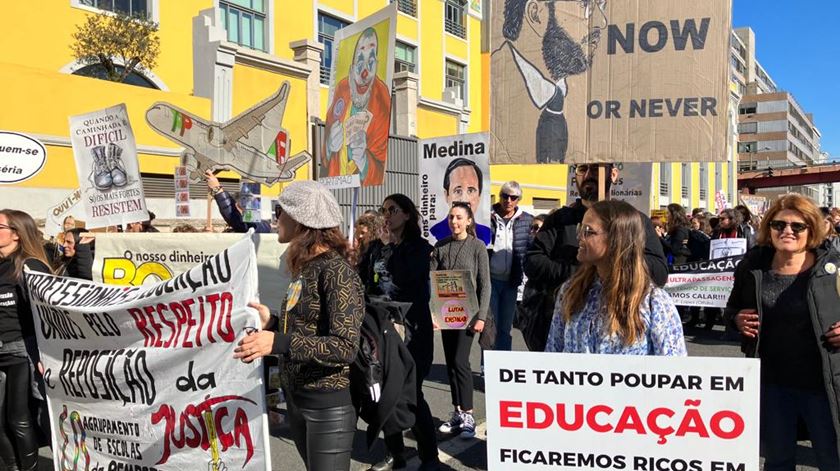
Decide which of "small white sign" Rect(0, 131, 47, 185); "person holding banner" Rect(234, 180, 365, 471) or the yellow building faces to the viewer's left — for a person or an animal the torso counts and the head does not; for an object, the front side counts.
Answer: the person holding banner

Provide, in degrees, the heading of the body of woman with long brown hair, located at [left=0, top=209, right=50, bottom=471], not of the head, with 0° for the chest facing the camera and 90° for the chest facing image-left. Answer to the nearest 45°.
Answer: approximately 45°

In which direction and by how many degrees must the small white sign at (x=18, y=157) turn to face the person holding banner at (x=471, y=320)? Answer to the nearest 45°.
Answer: approximately 45° to its left

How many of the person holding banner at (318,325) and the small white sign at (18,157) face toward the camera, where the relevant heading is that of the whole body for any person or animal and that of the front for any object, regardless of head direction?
1

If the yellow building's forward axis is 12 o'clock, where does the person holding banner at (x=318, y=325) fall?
The person holding banner is roughly at 1 o'clock from the yellow building.

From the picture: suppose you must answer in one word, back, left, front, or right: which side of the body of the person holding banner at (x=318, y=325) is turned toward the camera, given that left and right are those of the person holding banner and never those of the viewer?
left

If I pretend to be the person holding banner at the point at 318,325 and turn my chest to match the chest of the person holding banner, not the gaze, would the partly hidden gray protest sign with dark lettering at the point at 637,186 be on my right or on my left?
on my right

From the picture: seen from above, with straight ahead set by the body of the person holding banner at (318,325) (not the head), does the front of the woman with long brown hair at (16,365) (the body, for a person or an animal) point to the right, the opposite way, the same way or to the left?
to the left

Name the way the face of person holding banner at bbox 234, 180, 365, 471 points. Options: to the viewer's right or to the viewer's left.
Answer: to the viewer's left

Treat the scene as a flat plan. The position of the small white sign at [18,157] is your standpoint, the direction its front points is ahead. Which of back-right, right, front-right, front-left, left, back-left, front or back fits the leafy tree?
back

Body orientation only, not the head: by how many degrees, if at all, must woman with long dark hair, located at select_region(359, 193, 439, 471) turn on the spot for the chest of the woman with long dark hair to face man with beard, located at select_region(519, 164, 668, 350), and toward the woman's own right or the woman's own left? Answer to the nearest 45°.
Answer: approximately 90° to the woman's own left
